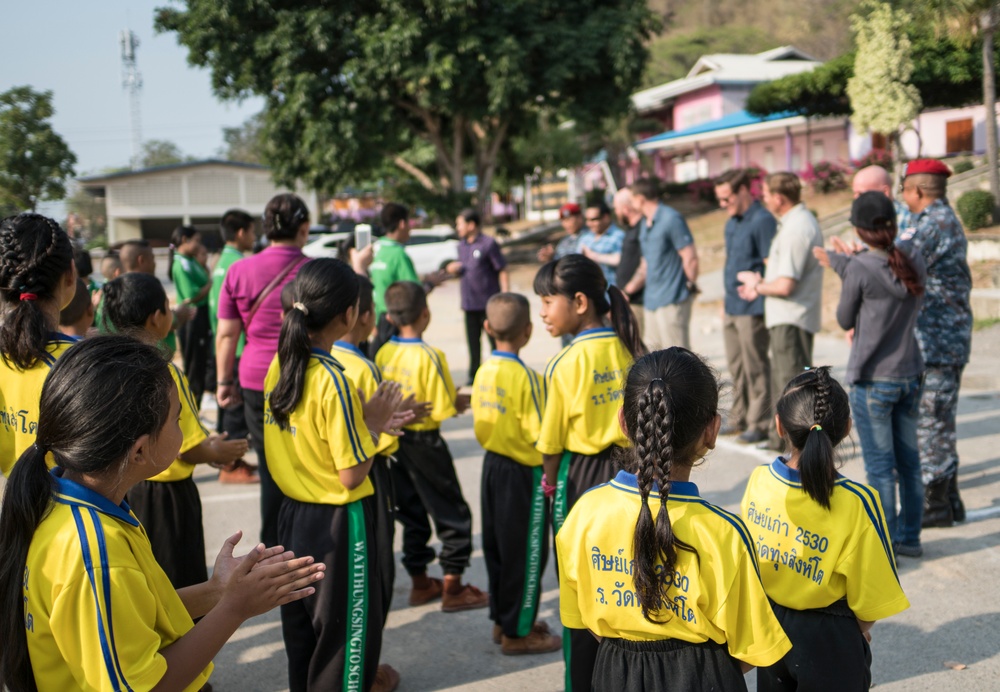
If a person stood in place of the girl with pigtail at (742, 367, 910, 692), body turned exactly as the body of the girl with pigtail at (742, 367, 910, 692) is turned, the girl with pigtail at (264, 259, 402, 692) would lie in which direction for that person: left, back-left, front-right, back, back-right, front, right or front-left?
back-left

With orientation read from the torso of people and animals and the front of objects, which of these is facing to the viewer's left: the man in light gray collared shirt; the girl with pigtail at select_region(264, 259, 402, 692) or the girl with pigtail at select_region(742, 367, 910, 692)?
the man in light gray collared shirt

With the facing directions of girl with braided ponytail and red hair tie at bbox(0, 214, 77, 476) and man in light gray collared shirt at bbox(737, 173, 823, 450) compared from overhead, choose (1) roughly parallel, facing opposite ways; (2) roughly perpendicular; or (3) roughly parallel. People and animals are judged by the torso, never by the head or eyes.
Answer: roughly perpendicular

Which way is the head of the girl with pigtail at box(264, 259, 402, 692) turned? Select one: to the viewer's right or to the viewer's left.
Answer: to the viewer's right

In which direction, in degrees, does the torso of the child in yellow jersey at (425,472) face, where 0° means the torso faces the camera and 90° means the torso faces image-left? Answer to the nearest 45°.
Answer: approximately 225°

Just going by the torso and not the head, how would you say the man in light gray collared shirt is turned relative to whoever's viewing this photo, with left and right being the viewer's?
facing to the left of the viewer

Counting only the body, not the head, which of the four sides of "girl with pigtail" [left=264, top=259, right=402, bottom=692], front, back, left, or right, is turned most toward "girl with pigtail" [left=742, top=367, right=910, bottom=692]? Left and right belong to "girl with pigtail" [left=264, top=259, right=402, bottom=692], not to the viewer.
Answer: right

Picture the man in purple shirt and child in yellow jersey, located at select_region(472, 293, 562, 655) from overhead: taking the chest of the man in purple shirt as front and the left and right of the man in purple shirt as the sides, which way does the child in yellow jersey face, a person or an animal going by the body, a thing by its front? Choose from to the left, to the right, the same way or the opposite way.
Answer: the opposite way

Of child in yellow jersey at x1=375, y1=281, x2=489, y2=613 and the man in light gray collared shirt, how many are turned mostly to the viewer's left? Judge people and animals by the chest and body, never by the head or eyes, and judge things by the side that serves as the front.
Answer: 1

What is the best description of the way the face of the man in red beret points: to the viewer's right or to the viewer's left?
to the viewer's left

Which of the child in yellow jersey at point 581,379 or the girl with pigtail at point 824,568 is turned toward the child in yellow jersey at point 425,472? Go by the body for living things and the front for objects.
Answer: the child in yellow jersey at point 581,379
